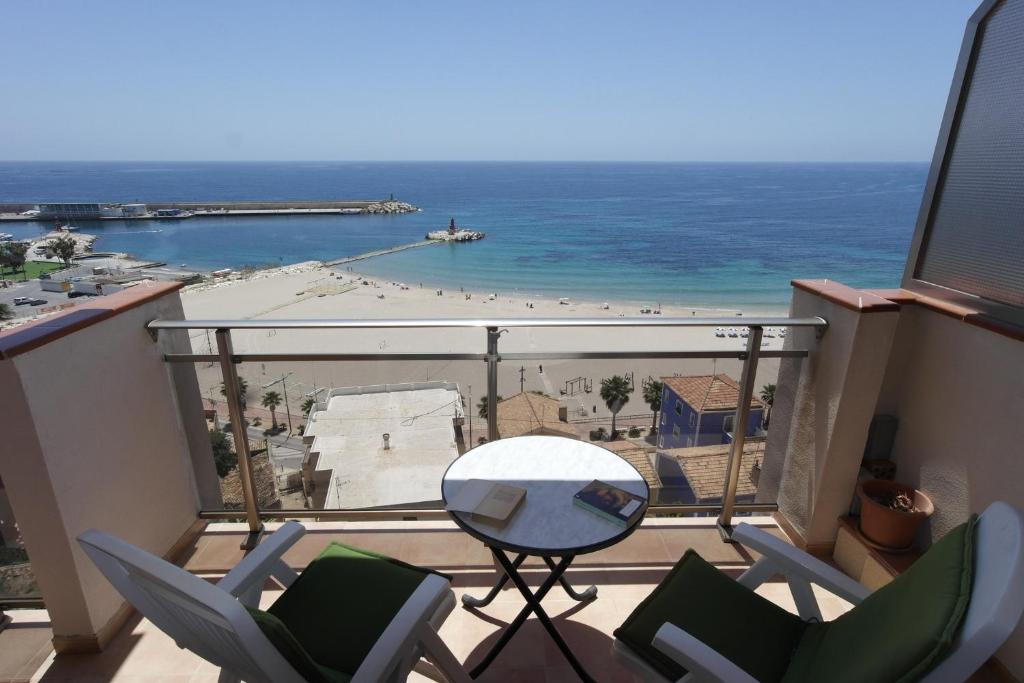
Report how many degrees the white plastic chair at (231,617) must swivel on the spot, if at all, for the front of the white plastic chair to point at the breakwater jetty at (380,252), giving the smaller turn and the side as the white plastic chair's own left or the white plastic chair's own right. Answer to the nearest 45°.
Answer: approximately 45° to the white plastic chair's own left

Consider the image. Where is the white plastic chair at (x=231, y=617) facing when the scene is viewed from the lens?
facing away from the viewer and to the right of the viewer

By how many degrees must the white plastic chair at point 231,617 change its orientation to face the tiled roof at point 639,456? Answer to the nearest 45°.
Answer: approximately 45° to its right

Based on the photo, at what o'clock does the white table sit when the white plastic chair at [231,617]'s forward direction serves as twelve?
The white table is roughly at 1 o'clock from the white plastic chair.

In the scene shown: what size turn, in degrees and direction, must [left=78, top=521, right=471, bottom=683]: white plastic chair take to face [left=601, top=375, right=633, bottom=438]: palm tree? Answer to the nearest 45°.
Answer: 0° — it already faces it

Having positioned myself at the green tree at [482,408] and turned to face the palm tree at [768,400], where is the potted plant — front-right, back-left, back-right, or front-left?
front-right

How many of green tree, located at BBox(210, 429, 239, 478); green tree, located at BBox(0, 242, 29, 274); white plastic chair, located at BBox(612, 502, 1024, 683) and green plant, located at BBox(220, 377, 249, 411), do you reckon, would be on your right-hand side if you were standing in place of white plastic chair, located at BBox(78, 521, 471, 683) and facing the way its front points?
1

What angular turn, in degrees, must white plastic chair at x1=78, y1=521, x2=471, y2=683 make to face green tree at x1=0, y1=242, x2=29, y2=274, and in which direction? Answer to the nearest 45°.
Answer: approximately 45° to its left

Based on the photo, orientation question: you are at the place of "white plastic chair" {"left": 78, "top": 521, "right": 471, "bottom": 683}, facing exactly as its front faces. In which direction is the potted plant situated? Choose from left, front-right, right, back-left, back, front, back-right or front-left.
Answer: front-right

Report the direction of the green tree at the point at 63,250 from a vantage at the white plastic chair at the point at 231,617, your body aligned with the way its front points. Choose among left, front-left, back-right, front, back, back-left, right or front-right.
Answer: front-left

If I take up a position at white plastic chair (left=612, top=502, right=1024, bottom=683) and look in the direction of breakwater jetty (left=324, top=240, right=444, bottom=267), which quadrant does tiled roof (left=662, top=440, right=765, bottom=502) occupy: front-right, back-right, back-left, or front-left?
front-right

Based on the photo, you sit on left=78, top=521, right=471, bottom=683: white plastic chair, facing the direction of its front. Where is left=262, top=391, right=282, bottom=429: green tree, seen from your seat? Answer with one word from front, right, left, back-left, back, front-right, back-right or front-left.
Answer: front-left

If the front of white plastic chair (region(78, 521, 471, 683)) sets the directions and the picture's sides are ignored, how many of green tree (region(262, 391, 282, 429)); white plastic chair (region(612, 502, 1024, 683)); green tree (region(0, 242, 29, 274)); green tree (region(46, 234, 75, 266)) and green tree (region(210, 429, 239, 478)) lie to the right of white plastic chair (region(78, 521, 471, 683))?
1

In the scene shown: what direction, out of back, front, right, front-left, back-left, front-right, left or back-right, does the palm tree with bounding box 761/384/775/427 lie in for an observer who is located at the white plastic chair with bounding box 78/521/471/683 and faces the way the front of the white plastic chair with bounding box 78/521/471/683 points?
front-right

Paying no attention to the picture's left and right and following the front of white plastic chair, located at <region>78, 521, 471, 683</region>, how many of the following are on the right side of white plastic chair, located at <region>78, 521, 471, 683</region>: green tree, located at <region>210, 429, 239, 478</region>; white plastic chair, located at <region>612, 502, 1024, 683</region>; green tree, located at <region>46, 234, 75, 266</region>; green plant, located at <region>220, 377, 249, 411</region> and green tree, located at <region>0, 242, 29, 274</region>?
1

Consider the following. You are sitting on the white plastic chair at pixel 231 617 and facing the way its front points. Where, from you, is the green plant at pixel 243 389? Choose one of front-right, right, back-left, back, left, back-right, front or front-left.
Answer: front-left

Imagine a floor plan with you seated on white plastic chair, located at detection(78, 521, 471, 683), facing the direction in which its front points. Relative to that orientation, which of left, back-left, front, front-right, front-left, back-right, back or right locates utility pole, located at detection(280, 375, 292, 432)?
front-left

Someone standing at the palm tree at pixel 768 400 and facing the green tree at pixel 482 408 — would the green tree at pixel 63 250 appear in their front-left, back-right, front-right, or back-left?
front-right

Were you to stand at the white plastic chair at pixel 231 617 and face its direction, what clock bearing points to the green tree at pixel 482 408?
The green tree is roughly at 12 o'clock from the white plastic chair.
